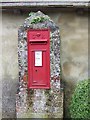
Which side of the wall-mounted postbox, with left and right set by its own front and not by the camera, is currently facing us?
front
